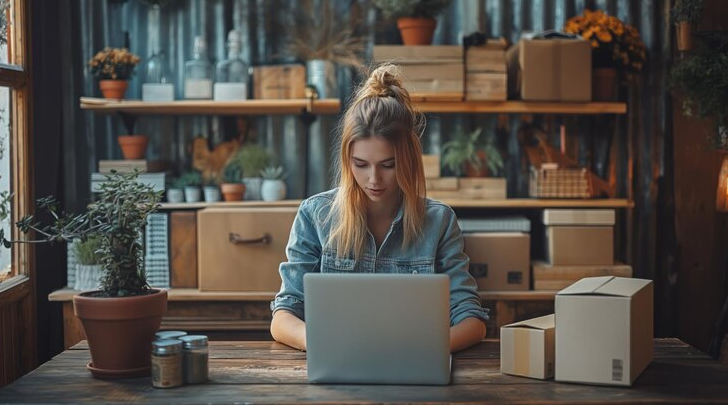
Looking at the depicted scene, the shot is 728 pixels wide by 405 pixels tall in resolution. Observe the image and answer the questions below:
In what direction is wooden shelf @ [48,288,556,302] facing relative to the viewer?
toward the camera

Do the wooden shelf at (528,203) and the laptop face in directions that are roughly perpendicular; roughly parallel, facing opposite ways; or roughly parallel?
roughly parallel, facing opposite ways

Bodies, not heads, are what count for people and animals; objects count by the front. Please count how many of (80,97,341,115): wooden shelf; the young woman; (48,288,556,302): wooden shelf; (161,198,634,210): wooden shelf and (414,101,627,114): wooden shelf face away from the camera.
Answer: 0

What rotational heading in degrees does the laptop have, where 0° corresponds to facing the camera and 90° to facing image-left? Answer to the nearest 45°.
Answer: approximately 180°

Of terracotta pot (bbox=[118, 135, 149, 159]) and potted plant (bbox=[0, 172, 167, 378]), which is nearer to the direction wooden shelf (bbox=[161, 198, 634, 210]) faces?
the potted plant

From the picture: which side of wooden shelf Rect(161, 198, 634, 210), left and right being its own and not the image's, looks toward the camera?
front

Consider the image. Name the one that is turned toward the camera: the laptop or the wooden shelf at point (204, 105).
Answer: the wooden shelf

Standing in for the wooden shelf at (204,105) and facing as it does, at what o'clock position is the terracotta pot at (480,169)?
The terracotta pot is roughly at 9 o'clock from the wooden shelf.

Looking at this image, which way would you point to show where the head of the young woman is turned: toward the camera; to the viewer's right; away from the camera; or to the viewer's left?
toward the camera

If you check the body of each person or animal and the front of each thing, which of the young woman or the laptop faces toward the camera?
the young woman

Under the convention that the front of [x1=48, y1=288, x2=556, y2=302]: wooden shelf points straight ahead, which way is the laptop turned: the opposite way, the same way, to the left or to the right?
the opposite way

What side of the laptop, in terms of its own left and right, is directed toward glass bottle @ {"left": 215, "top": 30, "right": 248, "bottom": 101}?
front

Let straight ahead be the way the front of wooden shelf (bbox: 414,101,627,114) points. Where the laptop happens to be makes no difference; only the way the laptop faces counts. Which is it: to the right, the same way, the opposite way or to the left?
the opposite way

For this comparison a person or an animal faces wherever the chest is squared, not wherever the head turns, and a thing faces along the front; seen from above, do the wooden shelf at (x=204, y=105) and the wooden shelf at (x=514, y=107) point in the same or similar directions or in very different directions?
same or similar directions

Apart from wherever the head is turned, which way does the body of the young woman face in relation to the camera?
toward the camera

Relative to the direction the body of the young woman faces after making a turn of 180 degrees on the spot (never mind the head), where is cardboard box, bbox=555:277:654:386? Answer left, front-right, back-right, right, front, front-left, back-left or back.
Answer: back-right

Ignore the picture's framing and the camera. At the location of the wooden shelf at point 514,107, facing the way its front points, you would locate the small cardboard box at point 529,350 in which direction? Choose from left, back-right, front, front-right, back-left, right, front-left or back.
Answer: front
